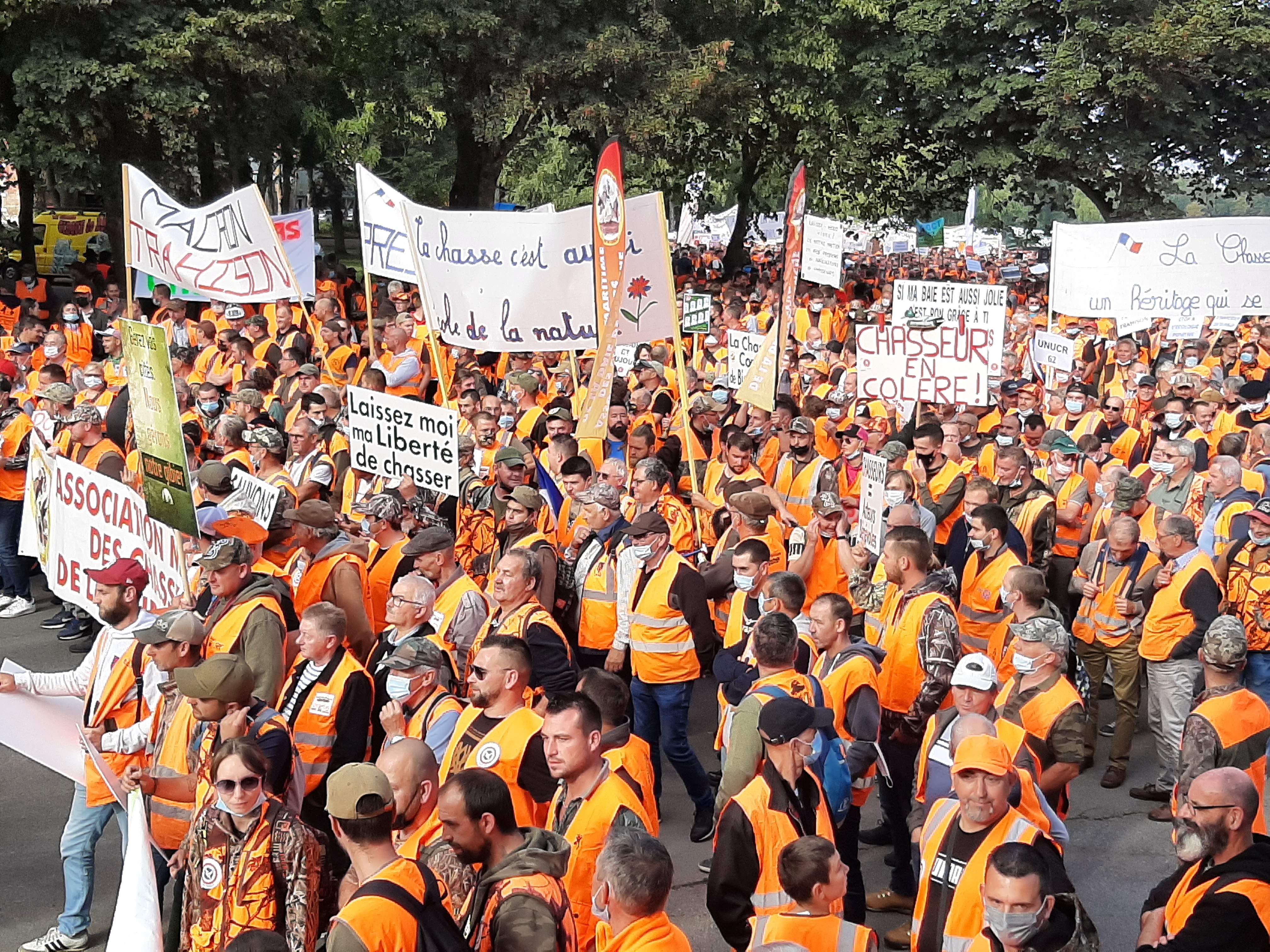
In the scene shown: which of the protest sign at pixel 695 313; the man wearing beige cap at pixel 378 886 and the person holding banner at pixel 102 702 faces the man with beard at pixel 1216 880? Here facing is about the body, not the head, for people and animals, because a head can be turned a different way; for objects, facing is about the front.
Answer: the protest sign

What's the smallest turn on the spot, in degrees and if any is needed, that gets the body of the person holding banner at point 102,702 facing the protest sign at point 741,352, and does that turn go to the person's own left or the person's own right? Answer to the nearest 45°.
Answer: approximately 135° to the person's own right

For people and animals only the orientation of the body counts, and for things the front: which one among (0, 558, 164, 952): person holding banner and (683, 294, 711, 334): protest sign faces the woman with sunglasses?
the protest sign

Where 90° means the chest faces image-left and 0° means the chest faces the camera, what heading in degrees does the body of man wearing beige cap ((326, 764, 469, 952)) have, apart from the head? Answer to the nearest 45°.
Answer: approximately 135°

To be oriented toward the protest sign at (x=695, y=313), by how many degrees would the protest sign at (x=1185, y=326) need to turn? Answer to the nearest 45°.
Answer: approximately 90° to its right

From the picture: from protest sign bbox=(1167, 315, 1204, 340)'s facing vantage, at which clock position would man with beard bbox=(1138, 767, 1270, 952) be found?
The man with beard is roughly at 12 o'clock from the protest sign.
